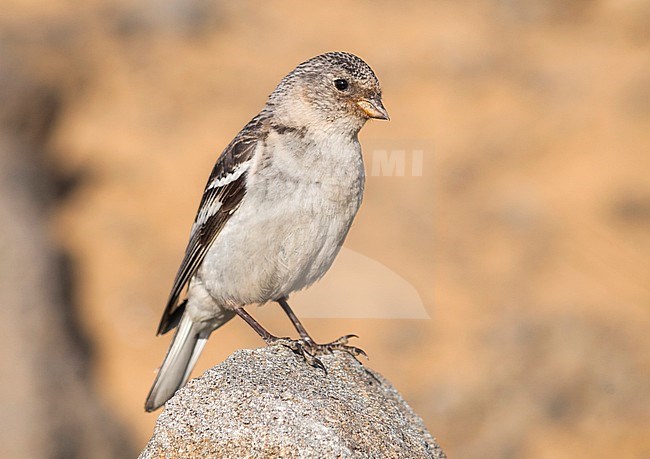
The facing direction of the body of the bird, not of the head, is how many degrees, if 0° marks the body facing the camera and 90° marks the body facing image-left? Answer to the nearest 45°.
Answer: approximately 315°

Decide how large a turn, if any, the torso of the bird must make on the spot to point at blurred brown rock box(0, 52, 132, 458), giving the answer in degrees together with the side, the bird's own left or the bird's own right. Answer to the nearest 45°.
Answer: approximately 180°
